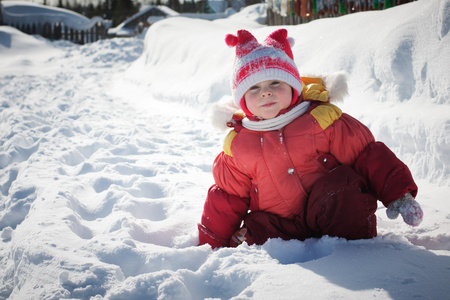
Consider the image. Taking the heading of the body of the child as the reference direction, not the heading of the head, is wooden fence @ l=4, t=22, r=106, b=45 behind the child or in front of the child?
behind

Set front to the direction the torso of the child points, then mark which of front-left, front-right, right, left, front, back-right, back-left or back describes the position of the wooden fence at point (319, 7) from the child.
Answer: back

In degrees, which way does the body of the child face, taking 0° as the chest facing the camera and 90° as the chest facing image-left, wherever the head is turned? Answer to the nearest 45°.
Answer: approximately 0°
